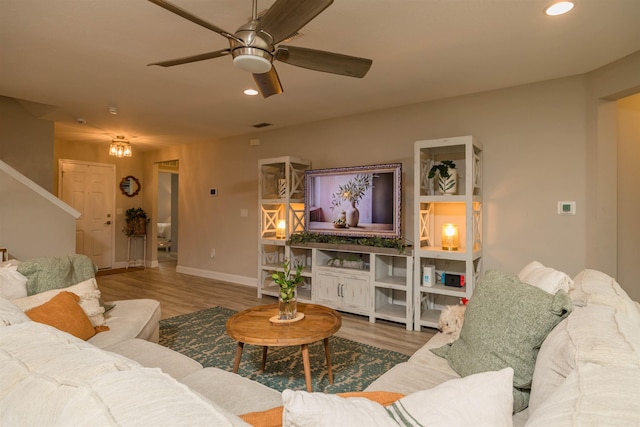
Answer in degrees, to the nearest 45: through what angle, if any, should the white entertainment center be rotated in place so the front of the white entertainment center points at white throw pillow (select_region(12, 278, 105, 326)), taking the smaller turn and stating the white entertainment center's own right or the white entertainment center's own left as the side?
0° — it already faces it

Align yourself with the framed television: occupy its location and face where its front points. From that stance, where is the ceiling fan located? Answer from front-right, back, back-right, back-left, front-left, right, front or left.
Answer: front-left

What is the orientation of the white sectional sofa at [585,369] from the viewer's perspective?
to the viewer's left

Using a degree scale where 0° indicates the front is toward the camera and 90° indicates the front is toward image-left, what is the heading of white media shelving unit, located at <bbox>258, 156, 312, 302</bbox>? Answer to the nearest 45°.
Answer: approximately 45°

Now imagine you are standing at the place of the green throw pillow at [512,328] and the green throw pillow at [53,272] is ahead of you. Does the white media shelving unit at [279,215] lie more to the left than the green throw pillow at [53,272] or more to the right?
right

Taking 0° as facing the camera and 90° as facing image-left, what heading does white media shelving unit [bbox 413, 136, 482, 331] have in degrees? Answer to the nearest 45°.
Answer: approximately 45°

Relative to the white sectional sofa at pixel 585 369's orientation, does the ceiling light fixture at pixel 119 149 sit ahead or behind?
ahead

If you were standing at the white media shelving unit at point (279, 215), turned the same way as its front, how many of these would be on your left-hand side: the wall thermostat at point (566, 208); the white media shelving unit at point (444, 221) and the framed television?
3

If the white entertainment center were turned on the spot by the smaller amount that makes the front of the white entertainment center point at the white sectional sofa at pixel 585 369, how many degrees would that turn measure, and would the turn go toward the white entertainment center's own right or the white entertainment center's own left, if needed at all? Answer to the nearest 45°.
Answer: approximately 45° to the white entertainment center's own left
